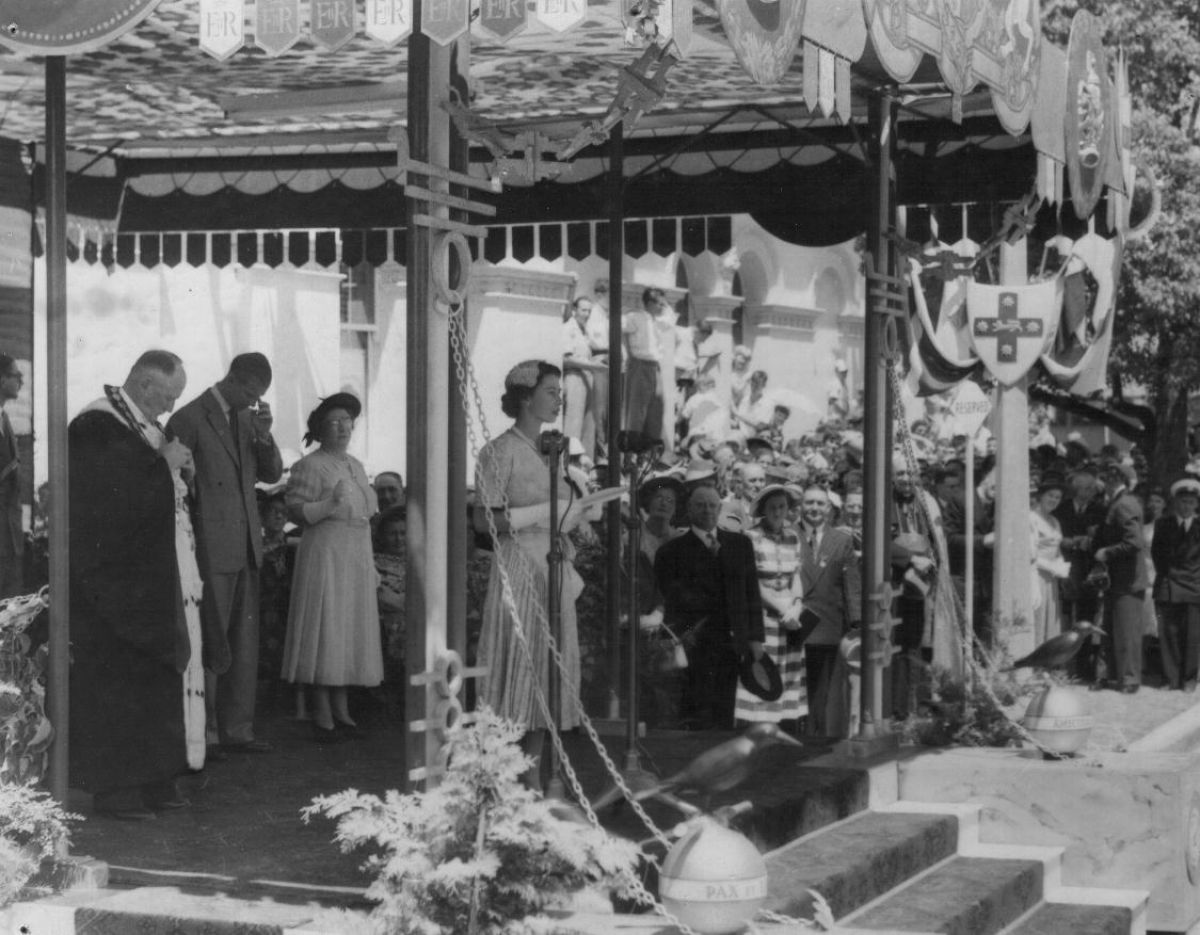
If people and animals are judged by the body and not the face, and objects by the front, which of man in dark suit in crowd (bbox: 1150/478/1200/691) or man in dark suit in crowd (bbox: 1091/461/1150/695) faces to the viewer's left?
man in dark suit in crowd (bbox: 1091/461/1150/695)

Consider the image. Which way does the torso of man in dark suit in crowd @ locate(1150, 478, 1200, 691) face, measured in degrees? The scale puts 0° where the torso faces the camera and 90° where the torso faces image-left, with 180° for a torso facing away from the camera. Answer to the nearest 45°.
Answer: approximately 0°

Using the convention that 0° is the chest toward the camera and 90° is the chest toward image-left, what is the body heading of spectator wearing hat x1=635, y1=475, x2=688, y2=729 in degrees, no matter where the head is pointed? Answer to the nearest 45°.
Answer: approximately 0°

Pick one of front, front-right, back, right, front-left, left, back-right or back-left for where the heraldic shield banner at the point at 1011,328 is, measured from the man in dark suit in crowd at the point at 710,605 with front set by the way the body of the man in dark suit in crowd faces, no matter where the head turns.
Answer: back-left

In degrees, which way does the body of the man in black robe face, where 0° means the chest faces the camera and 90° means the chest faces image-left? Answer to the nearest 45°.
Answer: approximately 270°

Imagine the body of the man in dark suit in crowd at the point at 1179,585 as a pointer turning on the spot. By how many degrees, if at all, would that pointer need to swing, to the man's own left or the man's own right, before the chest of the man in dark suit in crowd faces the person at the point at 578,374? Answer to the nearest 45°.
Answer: approximately 90° to the man's own right

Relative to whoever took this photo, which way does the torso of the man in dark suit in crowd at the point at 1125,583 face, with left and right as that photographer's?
facing to the left of the viewer

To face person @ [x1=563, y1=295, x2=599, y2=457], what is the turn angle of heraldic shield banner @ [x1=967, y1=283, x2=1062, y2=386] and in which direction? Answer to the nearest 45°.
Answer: approximately 135° to its right

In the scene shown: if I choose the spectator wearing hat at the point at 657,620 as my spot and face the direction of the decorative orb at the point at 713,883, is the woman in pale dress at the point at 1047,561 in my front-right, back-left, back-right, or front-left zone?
back-left

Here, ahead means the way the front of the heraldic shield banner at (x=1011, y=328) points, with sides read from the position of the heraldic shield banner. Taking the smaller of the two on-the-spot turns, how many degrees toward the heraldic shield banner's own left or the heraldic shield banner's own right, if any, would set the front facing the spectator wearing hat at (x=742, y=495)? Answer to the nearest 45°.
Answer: approximately 90° to the heraldic shield banner's own right
